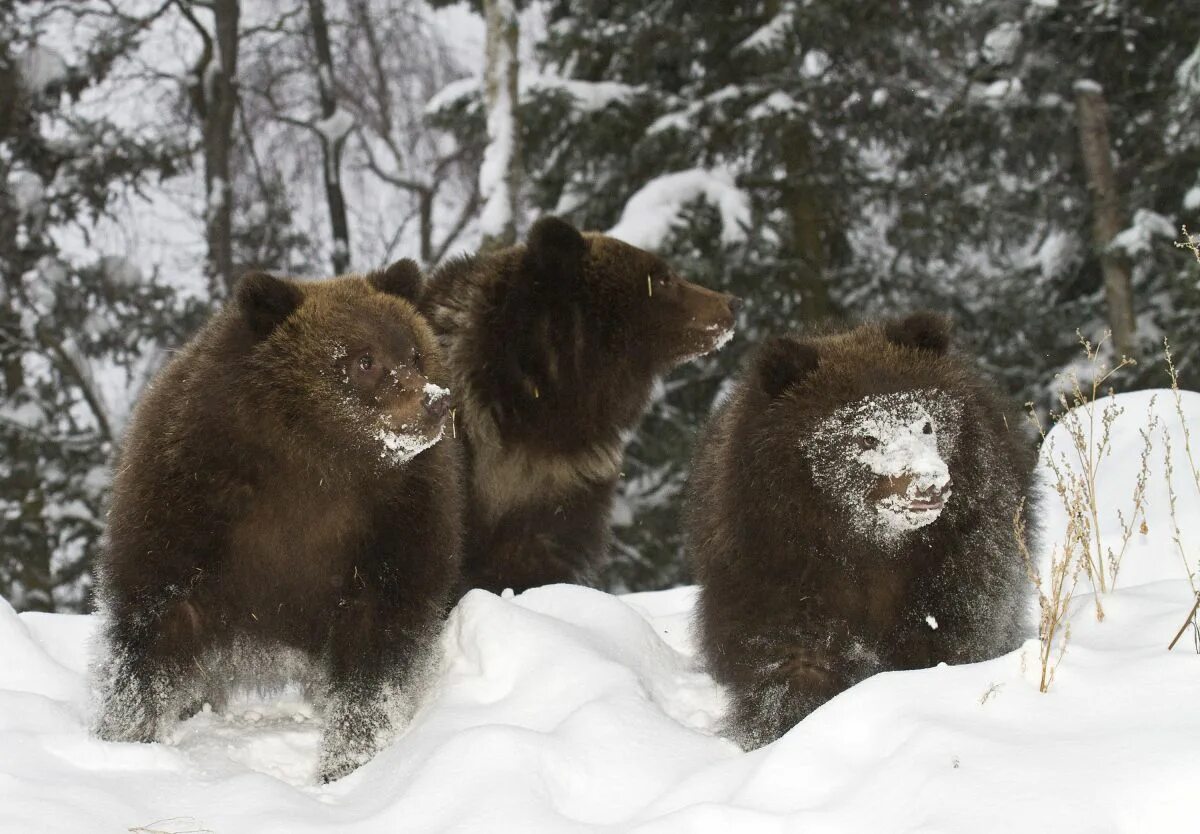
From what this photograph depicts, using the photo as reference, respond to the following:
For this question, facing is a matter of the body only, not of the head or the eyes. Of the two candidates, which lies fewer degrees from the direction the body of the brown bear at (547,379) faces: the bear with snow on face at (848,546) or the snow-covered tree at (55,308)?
the bear with snow on face

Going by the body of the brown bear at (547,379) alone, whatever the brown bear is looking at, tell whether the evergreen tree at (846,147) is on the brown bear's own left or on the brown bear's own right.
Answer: on the brown bear's own left

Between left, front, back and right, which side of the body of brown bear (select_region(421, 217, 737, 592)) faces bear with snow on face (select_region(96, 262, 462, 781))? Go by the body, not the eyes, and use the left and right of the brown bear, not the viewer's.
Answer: right
